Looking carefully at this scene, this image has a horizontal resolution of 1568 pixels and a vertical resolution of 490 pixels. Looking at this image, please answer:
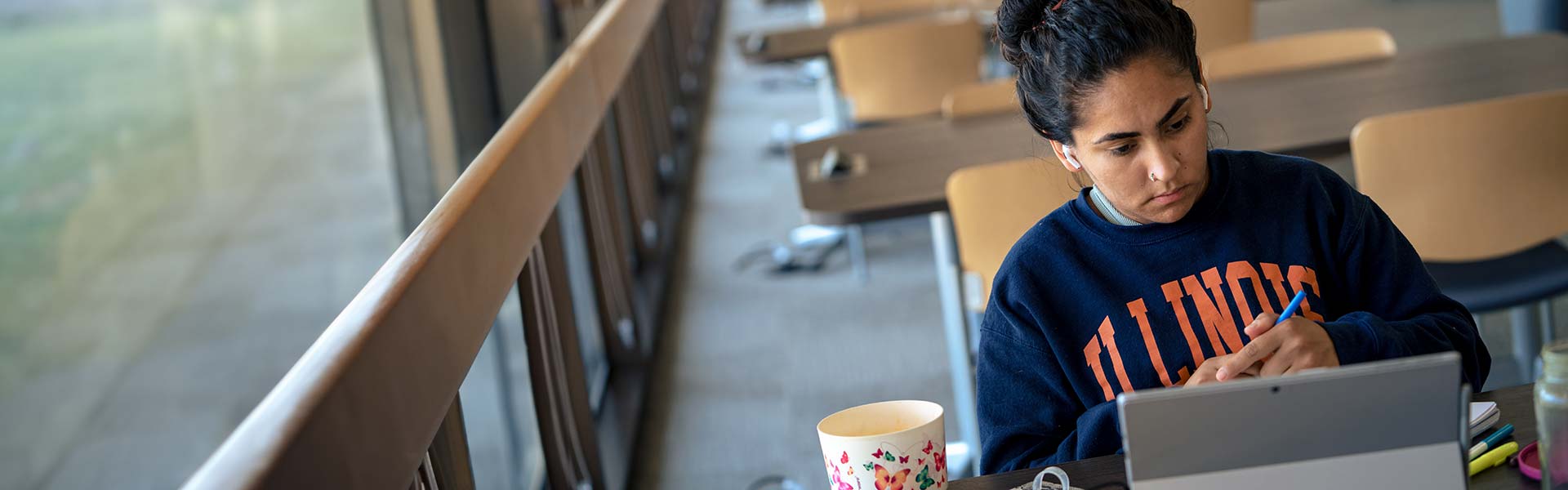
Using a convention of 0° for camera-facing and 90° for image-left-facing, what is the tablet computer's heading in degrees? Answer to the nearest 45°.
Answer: approximately 180°

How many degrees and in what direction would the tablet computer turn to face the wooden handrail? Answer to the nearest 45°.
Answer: approximately 90° to its left
